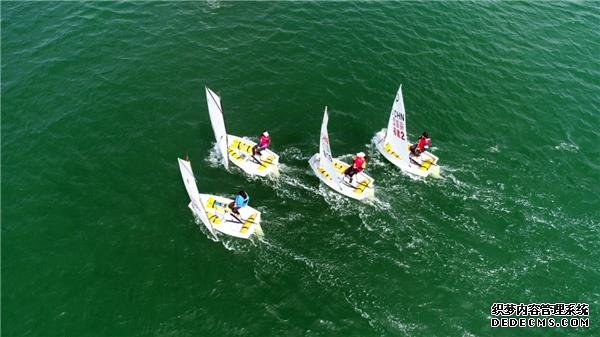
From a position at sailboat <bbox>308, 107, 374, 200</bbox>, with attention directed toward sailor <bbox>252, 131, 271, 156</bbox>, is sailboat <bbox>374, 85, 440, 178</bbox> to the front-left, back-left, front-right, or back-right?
back-right

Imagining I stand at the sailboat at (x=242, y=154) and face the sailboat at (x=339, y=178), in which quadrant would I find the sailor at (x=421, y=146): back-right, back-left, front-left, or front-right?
front-left

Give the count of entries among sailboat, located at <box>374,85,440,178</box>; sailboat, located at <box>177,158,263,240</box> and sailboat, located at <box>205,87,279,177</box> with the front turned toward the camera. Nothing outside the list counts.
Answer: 0
